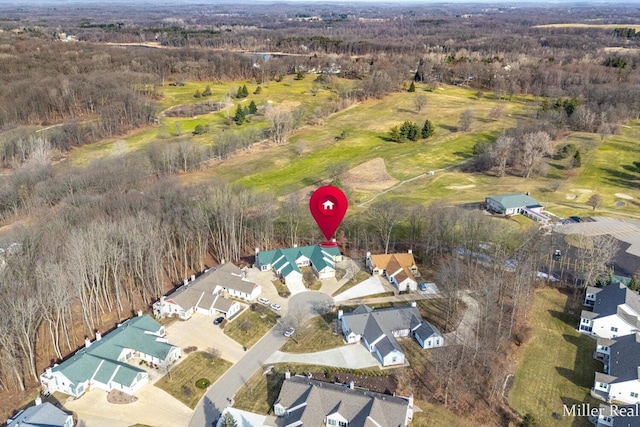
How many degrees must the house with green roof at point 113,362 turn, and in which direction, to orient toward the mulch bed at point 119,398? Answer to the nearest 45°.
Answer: approximately 45° to its right

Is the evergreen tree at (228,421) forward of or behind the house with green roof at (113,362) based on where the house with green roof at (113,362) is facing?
forward

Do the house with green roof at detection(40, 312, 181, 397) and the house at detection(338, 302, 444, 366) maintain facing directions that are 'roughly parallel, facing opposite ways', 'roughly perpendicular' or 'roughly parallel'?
roughly perpendicular

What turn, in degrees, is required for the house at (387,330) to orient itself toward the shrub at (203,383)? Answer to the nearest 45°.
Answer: approximately 45° to its right

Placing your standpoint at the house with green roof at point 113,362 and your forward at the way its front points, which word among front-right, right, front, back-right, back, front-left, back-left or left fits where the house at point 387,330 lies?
front-left
